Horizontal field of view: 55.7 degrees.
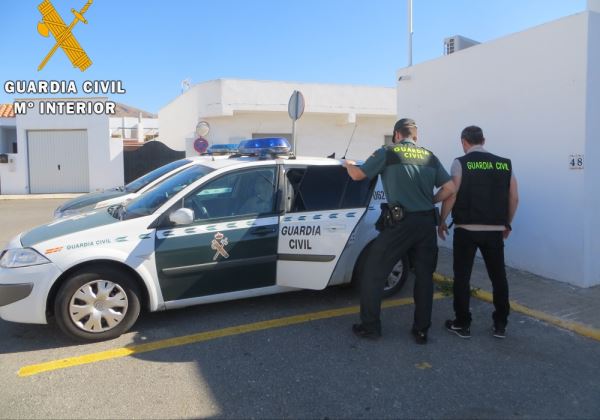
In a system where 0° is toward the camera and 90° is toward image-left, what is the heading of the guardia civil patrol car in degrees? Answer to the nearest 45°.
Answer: approximately 45°

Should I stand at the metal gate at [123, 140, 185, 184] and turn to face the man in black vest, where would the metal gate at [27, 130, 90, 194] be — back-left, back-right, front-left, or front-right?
back-right

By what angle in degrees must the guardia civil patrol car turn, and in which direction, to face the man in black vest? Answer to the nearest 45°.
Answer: approximately 135° to its left

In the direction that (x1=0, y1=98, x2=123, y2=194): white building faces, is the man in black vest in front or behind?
in front

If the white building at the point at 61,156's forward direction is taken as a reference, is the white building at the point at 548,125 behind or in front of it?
in front

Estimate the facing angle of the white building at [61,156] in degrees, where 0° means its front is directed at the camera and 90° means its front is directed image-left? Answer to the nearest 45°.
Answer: approximately 0°

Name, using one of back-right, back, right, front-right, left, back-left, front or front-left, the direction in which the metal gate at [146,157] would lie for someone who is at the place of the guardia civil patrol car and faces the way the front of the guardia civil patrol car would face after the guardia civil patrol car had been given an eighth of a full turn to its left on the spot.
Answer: back

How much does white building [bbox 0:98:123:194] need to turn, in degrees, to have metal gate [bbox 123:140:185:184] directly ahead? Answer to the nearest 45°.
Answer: approximately 90° to its left

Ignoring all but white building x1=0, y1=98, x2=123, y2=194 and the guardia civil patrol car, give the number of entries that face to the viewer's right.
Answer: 0
